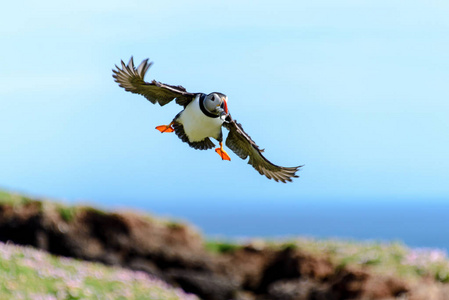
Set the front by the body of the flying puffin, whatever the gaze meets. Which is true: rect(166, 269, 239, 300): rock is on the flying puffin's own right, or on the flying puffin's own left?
on the flying puffin's own left

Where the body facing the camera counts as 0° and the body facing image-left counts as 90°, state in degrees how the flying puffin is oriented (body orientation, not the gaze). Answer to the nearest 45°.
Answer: approximately 315°
